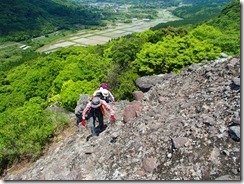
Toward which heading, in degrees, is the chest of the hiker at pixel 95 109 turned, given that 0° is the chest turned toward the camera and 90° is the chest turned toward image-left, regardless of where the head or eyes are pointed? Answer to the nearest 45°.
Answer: approximately 0°
